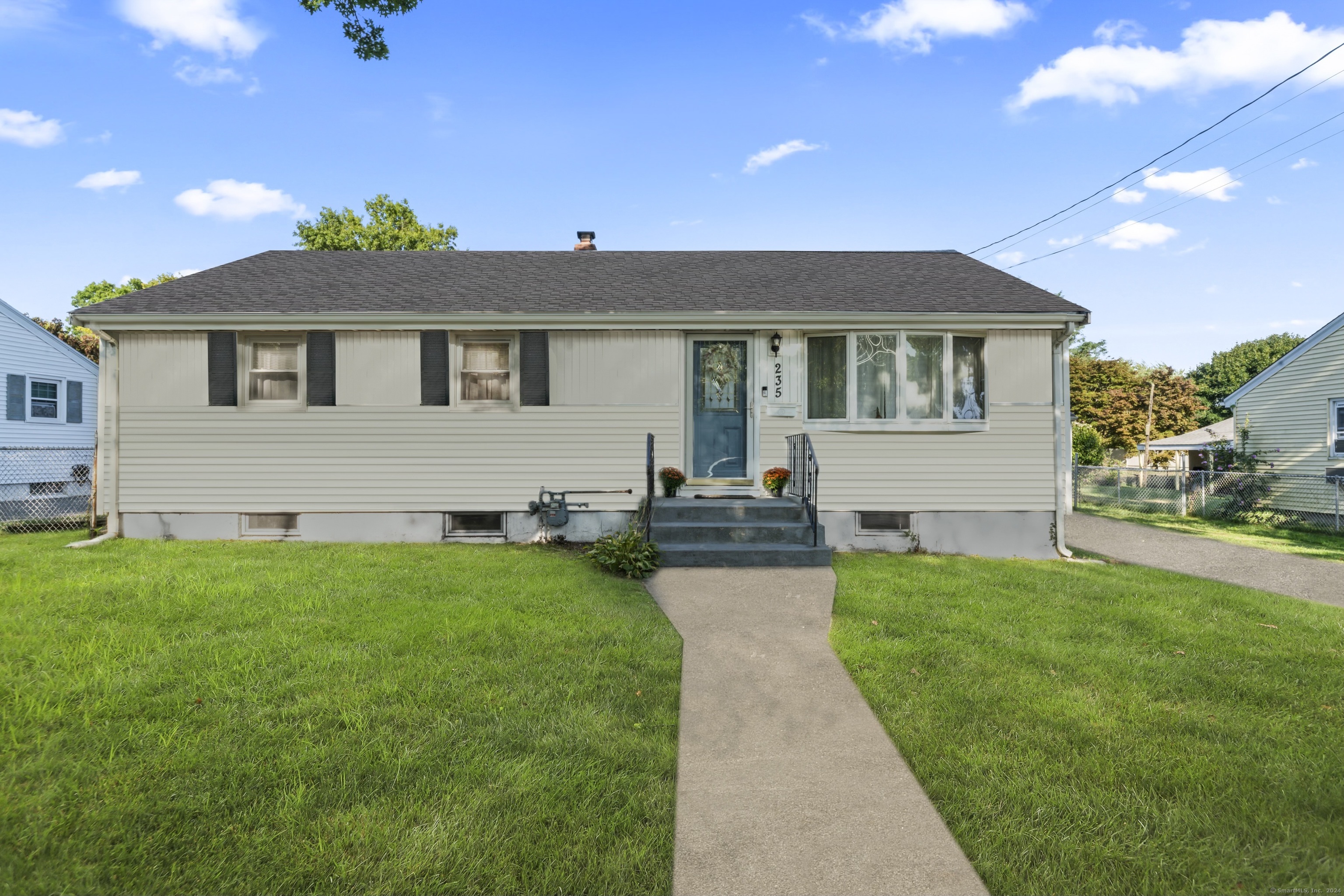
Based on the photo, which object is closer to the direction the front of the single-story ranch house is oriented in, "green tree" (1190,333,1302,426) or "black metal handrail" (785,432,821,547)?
the black metal handrail

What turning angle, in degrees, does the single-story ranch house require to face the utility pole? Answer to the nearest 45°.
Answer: approximately 135° to its left

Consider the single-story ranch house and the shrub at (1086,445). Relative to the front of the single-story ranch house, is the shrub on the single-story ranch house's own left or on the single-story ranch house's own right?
on the single-story ranch house's own left

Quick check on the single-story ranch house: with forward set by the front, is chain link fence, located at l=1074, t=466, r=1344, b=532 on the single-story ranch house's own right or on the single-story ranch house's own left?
on the single-story ranch house's own left

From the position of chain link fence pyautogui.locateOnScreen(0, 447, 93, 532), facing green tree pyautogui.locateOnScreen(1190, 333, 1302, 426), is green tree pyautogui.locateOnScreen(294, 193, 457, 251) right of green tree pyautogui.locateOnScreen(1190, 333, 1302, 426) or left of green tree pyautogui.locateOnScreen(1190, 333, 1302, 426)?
left

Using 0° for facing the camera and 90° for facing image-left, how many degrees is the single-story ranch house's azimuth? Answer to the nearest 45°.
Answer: approximately 0°

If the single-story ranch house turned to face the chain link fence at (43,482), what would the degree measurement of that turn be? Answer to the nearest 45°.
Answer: approximately 135° to its right
